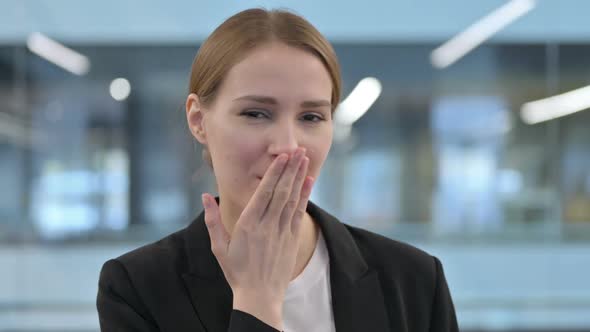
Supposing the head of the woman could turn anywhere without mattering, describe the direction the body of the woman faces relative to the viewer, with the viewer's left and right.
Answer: facing the viewer
